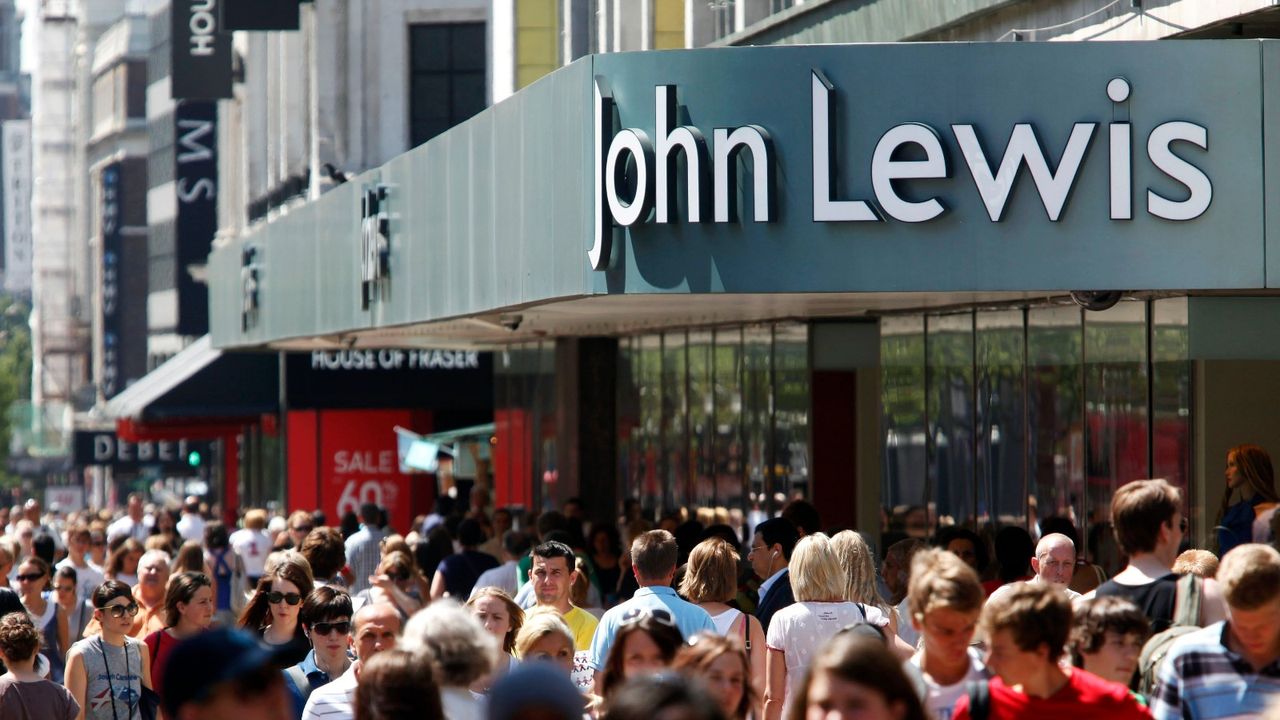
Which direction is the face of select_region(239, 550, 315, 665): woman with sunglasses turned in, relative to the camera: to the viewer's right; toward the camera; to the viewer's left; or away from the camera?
toward the camera

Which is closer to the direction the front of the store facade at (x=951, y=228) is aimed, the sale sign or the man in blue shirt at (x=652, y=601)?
the man in blue shirt

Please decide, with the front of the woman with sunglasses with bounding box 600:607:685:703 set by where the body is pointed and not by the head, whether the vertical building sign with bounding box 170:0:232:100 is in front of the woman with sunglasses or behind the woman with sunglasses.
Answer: behind

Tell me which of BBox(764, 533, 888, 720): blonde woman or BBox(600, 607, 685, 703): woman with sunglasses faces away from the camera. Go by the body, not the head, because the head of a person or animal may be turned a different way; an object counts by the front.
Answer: the blonde woman

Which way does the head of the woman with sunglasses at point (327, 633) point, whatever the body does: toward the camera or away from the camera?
toward the camera

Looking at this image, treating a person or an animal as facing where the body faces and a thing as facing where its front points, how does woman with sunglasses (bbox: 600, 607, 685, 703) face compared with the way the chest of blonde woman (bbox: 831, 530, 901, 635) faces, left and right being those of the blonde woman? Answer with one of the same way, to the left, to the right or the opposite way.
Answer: the opposite way

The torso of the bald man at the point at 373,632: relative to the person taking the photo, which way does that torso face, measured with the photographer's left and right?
facing the viewer

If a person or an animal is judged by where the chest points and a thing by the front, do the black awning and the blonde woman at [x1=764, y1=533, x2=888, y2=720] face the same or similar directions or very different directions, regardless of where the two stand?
very different directions

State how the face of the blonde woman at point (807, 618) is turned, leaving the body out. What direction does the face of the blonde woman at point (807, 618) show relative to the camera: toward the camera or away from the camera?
away from the camera

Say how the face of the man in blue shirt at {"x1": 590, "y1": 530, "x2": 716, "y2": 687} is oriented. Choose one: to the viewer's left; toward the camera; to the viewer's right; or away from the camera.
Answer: away from the camera

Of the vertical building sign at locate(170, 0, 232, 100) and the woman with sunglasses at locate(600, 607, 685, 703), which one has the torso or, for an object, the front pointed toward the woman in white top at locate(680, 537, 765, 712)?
the vertical building sign

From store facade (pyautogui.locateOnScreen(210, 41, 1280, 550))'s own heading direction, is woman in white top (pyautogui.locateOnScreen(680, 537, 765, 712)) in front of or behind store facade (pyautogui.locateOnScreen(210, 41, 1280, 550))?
in front

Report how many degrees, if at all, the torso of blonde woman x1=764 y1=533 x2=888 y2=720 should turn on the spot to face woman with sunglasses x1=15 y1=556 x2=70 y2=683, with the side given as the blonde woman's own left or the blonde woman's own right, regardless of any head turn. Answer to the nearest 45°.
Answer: approximately 45° to the blonde woman's own left

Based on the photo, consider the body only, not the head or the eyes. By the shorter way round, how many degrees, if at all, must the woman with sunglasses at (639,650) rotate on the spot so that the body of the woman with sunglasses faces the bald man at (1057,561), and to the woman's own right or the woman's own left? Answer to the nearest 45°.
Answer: approximately 135° to the woman's own left

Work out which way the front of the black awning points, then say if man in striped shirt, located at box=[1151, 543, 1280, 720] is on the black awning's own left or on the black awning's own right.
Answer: on the black awning's own left

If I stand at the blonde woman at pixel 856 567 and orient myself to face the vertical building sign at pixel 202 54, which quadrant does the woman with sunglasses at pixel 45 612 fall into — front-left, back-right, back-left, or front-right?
front-left

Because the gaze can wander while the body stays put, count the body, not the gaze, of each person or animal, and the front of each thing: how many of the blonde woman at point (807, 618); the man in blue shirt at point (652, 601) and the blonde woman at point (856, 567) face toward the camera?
0

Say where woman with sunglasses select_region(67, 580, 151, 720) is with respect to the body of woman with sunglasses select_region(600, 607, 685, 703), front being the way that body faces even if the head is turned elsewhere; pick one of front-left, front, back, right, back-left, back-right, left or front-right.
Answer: back-right

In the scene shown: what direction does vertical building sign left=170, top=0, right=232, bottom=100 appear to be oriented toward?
toward the camera
